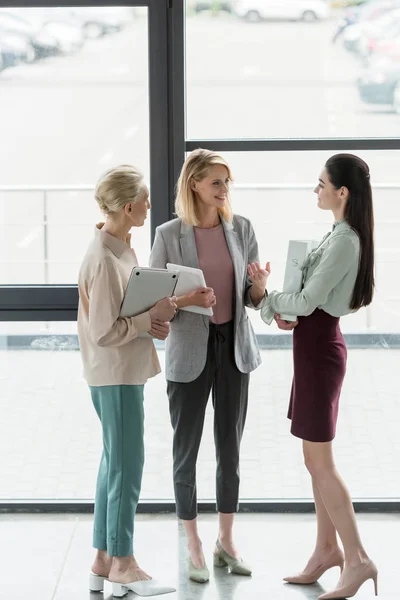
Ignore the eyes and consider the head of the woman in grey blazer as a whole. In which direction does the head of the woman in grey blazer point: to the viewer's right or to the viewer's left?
to the viewer's right

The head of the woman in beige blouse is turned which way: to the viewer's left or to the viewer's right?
to the viewer's right

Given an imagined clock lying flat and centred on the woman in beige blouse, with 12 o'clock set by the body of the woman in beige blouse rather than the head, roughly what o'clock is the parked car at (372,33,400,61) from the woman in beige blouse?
The parked car is roughly at 11 o'clock from the woman in beige blouse.

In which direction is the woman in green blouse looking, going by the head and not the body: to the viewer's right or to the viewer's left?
to the viewer's left

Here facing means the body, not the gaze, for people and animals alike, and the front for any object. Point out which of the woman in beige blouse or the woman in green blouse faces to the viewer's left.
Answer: the woman in green blouse
